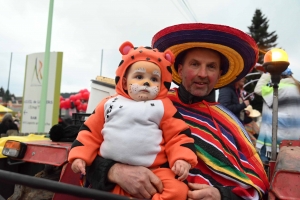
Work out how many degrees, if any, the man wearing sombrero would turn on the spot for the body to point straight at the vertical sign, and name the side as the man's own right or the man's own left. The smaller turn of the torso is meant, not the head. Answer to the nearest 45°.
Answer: approximately 135° to the man's own right

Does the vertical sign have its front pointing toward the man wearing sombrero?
yes

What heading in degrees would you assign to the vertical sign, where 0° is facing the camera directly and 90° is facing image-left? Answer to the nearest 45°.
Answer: approximately 0°
